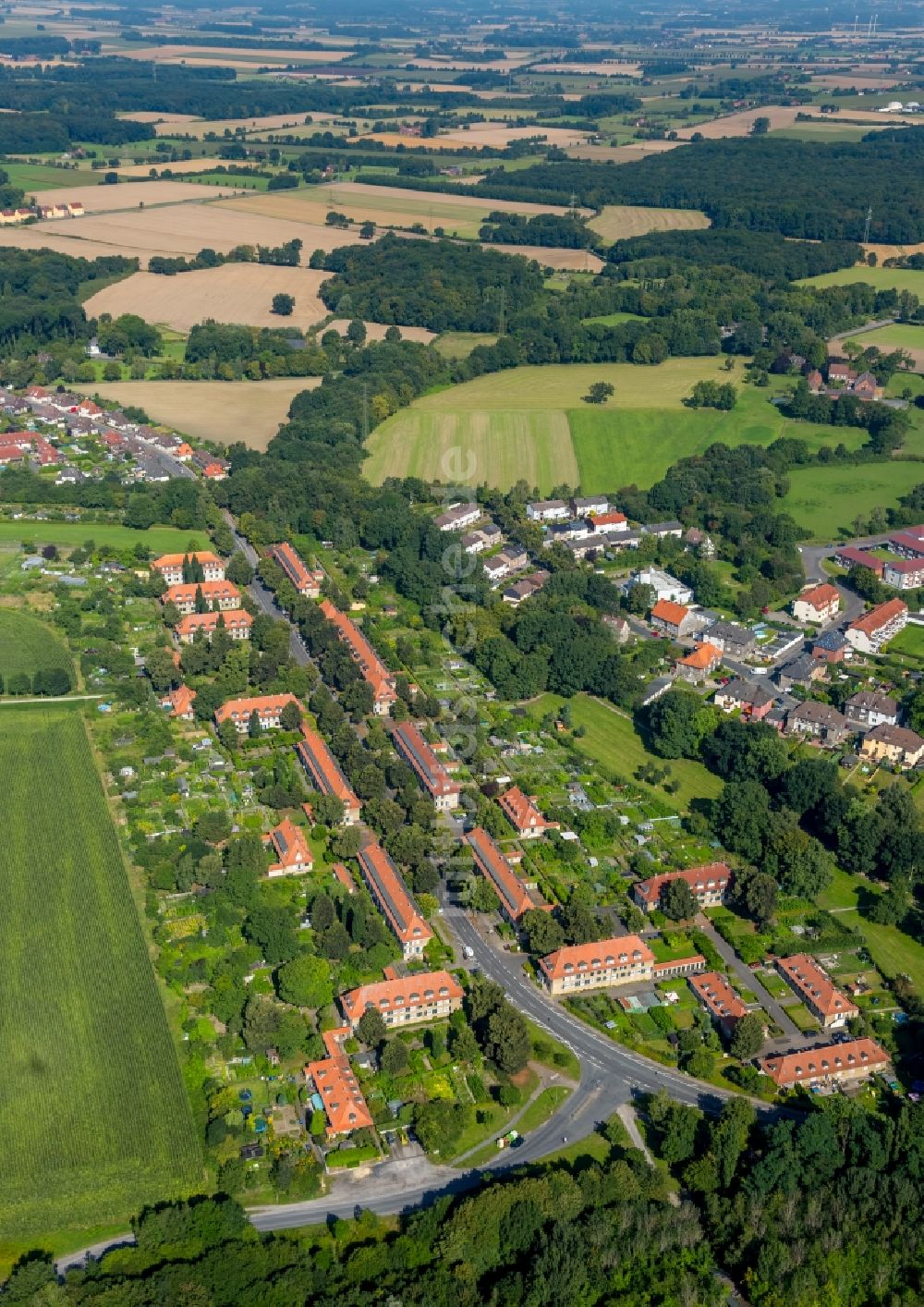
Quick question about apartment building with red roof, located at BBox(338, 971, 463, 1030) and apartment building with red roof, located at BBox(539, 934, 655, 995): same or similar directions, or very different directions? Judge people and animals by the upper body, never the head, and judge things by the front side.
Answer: same or similar directions

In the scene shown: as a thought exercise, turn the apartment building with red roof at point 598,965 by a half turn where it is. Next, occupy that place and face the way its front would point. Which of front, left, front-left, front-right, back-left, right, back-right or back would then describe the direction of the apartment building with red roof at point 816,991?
right

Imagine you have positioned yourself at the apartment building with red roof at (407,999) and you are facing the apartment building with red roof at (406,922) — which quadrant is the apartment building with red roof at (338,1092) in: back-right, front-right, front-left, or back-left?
back-left

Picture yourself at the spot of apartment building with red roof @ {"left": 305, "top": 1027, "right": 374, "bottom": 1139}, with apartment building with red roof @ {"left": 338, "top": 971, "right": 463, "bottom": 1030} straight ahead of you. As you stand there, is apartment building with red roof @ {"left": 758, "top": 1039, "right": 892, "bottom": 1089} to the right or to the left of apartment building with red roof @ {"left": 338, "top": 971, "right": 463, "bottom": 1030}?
right

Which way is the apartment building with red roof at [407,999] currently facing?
toward the camera

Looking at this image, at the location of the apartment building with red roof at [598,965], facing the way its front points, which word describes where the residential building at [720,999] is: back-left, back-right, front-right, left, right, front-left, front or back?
left

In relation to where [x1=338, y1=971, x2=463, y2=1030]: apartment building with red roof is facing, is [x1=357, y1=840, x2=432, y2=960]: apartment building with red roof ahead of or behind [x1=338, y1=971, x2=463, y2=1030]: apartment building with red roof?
behind

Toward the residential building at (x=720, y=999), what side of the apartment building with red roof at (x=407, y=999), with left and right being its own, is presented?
left

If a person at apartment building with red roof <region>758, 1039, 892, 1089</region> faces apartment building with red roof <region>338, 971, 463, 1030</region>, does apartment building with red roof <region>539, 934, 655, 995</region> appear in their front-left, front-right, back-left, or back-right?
front-right

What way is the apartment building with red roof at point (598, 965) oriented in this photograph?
toward the camera

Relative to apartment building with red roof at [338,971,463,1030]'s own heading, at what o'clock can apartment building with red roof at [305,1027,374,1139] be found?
apartment building with red roof at [305,1027,374,1139] is roughly at 1 o'clock from apartment building with red roof at [338,971,463,1030].

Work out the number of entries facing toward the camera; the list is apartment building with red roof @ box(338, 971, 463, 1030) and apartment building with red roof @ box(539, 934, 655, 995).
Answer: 2

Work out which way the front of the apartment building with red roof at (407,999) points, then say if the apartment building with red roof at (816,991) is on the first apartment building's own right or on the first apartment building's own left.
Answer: on the first apartment building's own left

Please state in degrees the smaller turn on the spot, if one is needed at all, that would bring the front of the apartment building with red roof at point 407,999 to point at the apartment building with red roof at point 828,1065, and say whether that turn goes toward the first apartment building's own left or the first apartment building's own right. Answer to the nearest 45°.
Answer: approximately 90° to the first apartment building's own left

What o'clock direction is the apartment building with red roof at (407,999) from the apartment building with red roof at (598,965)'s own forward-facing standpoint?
the apartment building with red roof at (407,999) is roughly at 2 o'clock from the apartment building with red roof at (598,965).

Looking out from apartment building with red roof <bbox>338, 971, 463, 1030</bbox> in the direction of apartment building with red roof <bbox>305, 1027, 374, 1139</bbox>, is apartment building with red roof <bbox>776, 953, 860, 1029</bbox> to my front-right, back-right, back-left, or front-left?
back-left
